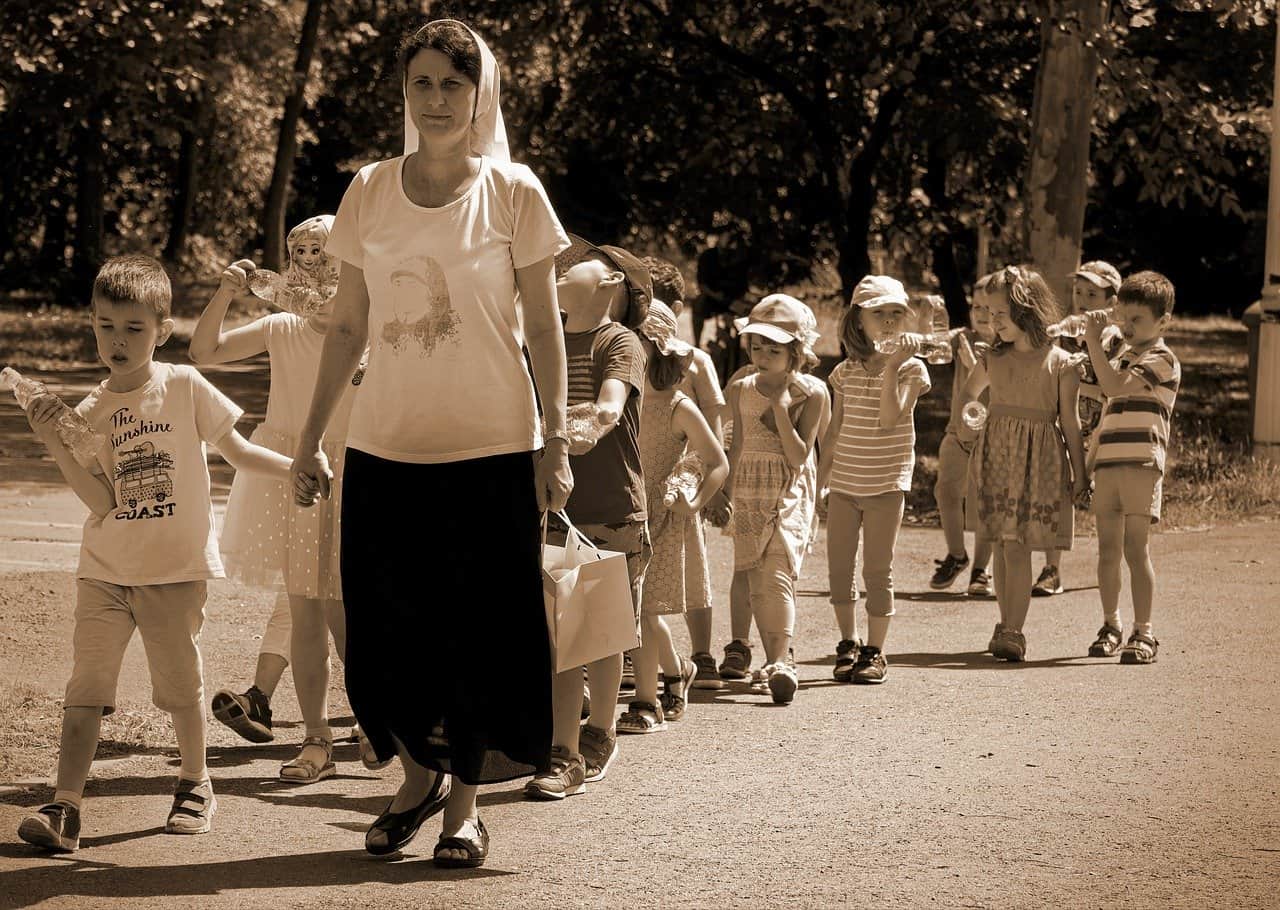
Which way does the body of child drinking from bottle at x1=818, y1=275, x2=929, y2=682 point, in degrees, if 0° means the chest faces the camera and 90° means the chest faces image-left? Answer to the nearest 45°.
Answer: approximately 0°

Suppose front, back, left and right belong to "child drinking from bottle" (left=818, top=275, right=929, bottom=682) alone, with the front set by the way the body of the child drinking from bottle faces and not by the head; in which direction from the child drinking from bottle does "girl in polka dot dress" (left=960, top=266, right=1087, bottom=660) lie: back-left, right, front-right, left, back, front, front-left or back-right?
back-left

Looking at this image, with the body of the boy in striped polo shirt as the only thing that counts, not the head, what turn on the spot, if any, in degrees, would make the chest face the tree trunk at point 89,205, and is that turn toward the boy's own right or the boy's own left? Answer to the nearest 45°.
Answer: approximately 90° to the boy's own right

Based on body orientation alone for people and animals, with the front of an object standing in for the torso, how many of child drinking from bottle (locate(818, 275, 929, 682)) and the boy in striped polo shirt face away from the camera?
0

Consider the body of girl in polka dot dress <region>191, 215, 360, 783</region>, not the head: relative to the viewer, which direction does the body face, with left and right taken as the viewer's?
facing the viewer and to the left of the viewer

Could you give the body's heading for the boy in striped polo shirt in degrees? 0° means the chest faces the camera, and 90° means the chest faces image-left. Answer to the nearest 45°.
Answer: approximately 45°

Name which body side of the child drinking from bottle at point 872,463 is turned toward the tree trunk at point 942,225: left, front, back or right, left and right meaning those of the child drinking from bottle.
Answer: back

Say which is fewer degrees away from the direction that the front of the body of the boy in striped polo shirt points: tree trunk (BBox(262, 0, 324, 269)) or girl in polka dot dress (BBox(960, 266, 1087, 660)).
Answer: the girl in polka dot dress

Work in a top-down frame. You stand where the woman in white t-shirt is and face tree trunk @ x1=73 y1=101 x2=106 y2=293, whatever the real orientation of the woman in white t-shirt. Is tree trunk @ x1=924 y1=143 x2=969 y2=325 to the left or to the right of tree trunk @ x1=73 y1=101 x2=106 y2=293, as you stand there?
right

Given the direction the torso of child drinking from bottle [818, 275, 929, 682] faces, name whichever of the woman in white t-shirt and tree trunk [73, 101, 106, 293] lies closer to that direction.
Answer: the woman in white t-shirt

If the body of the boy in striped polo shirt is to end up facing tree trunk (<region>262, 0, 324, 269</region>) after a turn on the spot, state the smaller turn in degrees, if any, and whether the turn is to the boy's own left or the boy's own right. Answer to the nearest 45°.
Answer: approximately 90° to the boy's own right

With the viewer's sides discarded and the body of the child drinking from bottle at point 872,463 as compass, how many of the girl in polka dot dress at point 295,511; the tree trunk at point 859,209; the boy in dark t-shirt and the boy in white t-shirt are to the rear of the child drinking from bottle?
1
